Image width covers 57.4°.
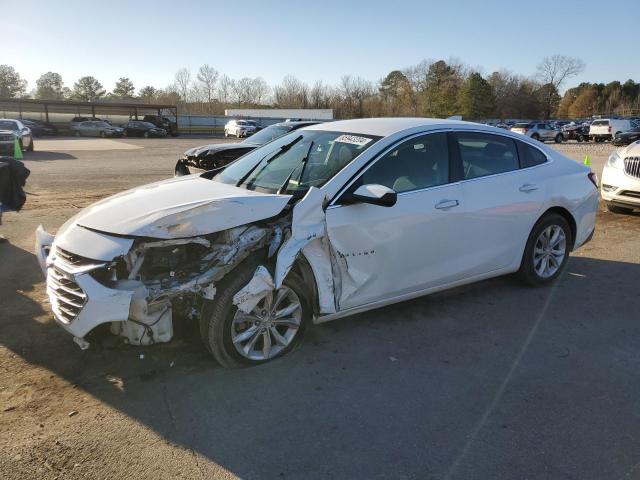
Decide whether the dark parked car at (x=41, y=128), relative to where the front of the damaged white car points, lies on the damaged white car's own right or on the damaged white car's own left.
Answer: on the damaged white car's own right

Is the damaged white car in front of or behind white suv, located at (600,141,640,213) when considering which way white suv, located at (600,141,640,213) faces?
in front

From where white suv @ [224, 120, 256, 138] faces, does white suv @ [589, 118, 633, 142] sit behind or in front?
in front

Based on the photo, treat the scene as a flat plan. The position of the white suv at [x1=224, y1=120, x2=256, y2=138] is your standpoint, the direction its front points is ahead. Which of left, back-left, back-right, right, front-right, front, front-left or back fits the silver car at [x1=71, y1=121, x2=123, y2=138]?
back-right

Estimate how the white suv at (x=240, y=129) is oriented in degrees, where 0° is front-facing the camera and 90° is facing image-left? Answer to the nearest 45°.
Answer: approximately 315°

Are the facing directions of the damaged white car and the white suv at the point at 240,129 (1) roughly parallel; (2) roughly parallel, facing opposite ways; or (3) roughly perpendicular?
roughly perpendicular

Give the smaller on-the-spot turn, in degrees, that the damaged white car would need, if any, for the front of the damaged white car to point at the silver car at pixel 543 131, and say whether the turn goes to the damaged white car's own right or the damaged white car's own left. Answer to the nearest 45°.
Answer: approximately 180°

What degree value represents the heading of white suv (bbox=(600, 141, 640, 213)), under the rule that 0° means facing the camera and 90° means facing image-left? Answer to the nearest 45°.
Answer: approximately 45°

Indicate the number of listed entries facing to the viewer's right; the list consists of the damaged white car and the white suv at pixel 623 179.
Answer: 0

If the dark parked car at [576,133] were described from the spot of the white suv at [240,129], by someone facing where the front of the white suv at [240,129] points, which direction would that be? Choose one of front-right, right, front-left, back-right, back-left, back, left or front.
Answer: front-left

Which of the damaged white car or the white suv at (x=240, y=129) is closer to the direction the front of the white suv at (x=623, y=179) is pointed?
the damaged white car
